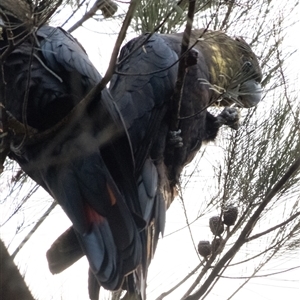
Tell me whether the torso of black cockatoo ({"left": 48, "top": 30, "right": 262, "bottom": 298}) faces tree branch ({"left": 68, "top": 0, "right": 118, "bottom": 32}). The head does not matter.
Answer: no

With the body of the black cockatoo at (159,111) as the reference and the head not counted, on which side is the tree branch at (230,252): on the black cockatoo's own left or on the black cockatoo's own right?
on the black cockatoo's own right

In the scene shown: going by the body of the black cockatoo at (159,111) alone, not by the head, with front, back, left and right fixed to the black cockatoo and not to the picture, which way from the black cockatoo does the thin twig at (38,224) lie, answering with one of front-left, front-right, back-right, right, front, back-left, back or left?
back
